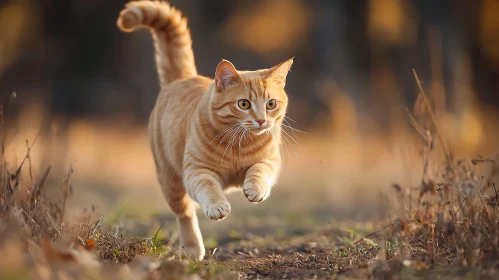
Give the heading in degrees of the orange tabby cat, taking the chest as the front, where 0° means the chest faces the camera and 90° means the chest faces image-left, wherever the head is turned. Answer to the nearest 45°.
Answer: approximately 315°

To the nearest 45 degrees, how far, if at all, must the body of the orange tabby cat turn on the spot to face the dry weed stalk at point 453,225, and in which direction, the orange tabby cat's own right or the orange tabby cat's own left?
0° — it already faces it
